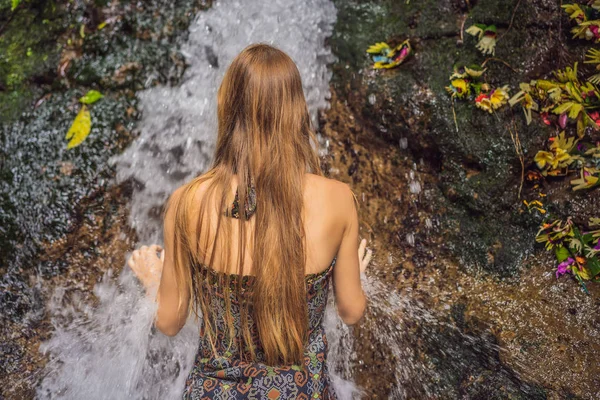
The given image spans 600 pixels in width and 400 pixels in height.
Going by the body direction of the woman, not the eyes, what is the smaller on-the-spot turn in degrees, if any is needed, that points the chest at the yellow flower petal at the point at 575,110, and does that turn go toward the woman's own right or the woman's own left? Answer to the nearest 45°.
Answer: approximately 45° to the woman's own right

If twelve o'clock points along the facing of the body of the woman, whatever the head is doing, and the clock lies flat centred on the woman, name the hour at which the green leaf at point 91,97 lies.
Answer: The green leaf is roughly at 11 o'clock from the woman.

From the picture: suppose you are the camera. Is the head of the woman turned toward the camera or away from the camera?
away from the camera

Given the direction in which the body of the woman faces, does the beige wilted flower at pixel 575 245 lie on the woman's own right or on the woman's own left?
on the woman's own right

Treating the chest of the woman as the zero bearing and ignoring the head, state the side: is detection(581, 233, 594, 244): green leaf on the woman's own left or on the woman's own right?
on the woman's own right

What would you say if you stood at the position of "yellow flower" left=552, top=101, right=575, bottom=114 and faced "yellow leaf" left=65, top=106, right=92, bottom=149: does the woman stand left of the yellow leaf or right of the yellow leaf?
left

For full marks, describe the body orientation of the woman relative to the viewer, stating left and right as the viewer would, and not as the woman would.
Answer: facing away from the viewer

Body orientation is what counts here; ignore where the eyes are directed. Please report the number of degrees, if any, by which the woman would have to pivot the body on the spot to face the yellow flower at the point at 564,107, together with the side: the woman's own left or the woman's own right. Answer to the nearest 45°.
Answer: approximately 45° to the woman's own right
